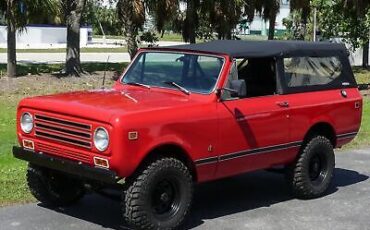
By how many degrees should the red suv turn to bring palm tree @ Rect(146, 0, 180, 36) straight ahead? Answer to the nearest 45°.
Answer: approximately 135° to its right

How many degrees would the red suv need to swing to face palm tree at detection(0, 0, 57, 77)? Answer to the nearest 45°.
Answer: approximately 135° to its right

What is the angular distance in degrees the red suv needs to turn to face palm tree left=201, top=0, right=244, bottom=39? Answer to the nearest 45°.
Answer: approximately 135° to its right

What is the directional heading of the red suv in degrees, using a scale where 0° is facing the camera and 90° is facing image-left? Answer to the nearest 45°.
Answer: approximately 45°

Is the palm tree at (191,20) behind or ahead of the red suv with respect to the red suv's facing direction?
behind

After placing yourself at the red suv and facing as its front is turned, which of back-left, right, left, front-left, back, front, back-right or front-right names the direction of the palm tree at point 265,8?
back-right

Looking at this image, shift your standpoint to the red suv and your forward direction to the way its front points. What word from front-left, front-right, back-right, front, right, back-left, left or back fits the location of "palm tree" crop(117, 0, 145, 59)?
back-right
